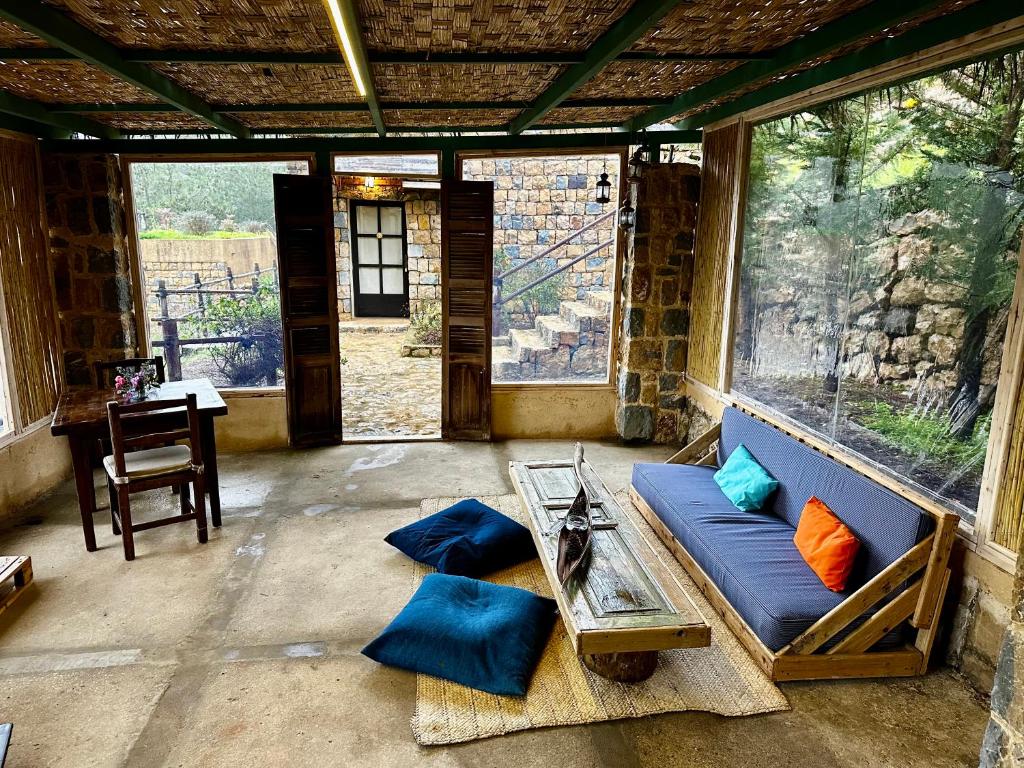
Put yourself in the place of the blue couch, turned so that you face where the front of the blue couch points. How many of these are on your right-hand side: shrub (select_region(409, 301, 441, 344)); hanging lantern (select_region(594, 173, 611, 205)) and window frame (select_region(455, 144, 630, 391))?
3

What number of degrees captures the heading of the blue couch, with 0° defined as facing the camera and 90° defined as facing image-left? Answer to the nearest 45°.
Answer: approximately 45°

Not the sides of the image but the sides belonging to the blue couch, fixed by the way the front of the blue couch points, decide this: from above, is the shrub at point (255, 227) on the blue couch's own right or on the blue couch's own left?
on the blue couch's own right

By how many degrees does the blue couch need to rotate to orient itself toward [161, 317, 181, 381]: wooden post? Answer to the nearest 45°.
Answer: approximately 45° to its right

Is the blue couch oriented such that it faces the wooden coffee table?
yes

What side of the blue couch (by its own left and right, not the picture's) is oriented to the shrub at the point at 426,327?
right

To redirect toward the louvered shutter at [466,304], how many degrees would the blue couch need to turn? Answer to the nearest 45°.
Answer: approximately 90° to its right

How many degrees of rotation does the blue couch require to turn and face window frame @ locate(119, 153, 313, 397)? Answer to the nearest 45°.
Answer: approximately 45° to its right

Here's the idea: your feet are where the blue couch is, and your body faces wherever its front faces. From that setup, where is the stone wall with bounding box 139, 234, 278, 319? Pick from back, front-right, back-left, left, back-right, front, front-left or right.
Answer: front-right

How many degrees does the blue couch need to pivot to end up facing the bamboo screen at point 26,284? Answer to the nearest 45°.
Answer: approximately 45° to its right

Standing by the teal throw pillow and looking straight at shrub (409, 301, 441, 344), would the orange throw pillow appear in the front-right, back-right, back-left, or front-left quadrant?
back-left

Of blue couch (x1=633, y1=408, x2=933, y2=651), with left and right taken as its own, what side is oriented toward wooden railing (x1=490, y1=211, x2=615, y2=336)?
right

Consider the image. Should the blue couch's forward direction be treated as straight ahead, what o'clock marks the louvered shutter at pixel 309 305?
The louvered shutter is roughly at 2 o'clock from the blue couch.

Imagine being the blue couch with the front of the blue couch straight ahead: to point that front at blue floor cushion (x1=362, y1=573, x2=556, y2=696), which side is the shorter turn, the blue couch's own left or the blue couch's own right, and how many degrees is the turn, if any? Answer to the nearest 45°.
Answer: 0° — it already faces it

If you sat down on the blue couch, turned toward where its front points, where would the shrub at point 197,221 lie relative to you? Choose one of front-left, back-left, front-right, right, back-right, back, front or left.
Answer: front-right

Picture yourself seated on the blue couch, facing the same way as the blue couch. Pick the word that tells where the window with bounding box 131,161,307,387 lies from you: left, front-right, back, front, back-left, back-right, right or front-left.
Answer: front-right

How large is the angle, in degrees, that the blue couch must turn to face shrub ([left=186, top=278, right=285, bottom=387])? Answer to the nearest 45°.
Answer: approximately 45° to its right
